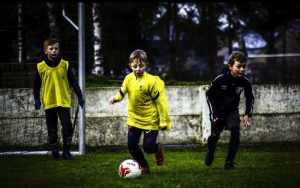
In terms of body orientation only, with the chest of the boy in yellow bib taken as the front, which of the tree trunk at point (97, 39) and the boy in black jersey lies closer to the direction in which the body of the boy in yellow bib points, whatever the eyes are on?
the boy in black jersey

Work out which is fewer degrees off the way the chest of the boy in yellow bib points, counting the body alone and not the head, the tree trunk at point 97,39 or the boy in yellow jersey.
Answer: the boy in yellow jersey

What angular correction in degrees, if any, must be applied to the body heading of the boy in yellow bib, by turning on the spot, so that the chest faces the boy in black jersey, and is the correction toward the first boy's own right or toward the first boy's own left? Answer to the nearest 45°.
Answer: approximately 45° to the first boy's own left

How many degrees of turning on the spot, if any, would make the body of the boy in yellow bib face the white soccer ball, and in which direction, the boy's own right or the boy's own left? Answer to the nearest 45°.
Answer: approximately 45° to the boy's own left

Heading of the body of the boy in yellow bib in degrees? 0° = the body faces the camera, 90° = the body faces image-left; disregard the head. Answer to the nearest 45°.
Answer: approximately 0°

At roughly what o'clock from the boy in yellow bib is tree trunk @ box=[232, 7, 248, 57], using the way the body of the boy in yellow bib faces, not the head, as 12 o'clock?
The tree trunk is roughly at 7 o'clock from the boy in yellow bib.

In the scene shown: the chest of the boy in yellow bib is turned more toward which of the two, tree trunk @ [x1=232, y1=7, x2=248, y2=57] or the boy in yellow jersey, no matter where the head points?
the boy in yellow jersey

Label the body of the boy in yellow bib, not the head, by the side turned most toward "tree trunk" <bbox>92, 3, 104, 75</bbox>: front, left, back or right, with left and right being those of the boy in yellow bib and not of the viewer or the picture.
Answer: back
